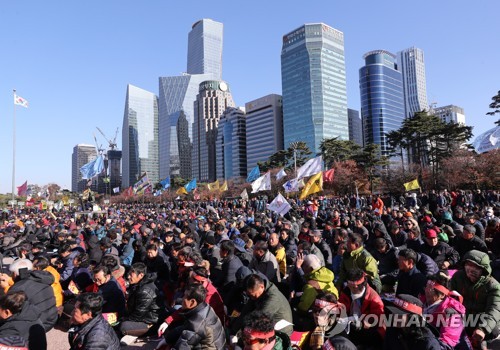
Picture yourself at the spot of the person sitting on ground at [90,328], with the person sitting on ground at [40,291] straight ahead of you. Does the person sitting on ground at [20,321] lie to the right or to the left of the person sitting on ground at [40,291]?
left

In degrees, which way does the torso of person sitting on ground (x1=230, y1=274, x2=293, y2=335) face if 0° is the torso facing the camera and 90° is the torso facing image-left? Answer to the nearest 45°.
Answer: approximately 45°

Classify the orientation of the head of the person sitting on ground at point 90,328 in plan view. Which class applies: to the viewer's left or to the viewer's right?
to the viewer's left

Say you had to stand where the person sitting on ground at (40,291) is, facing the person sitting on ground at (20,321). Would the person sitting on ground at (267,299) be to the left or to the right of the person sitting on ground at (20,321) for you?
left
